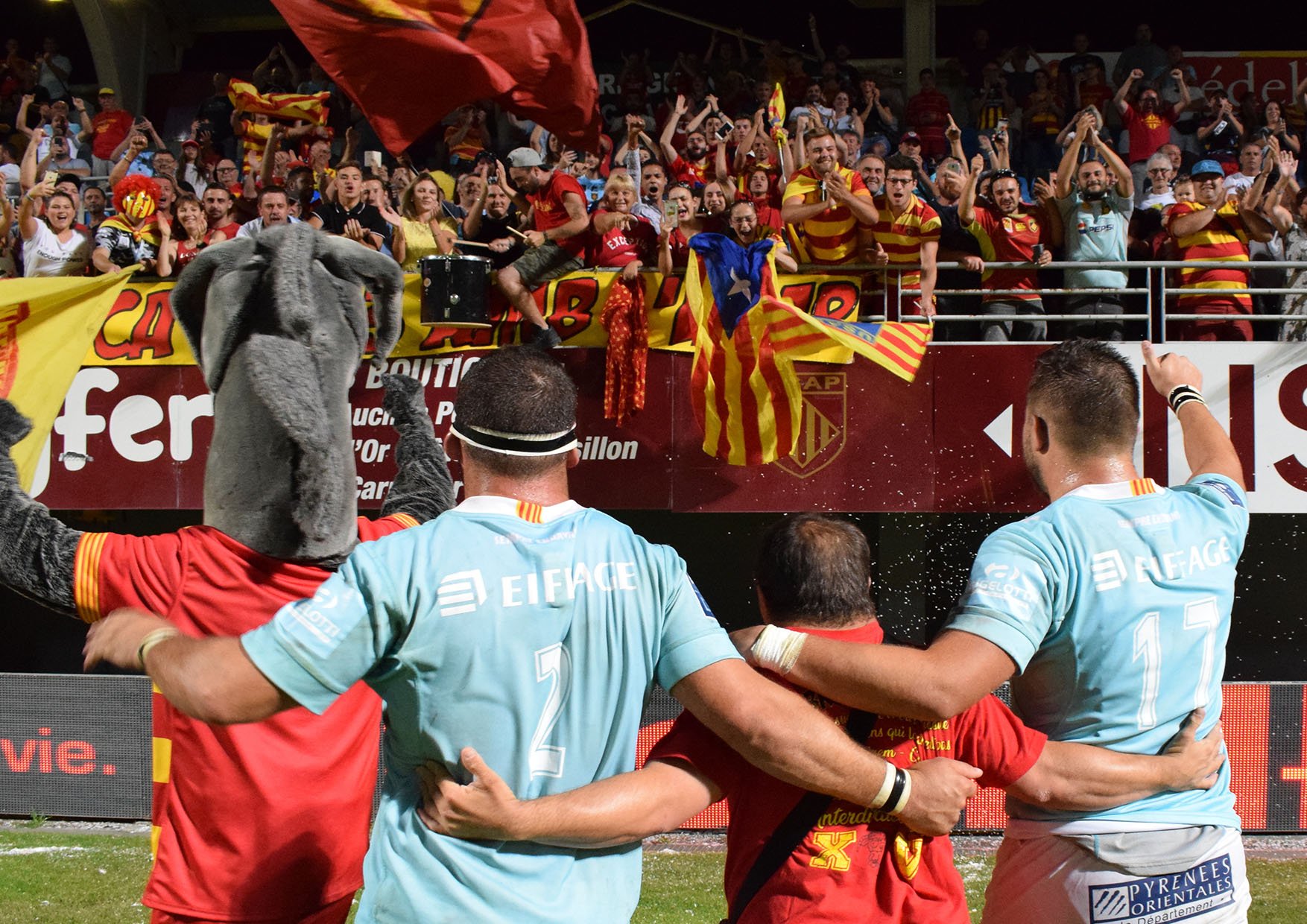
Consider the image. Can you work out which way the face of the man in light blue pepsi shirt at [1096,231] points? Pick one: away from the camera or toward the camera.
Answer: toward the camera

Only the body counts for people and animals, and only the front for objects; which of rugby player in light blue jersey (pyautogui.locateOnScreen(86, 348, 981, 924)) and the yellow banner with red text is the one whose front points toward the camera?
the yellow banner with red text

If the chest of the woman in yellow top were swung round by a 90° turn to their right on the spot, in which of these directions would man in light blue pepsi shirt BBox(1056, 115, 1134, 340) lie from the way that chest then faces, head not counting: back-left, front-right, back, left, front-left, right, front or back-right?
back

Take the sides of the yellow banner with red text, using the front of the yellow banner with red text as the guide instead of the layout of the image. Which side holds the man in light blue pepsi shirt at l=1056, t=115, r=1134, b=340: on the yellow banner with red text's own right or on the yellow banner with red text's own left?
on the yellow banner with red text's own left

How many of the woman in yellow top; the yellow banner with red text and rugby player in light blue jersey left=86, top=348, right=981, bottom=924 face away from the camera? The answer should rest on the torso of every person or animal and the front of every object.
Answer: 1

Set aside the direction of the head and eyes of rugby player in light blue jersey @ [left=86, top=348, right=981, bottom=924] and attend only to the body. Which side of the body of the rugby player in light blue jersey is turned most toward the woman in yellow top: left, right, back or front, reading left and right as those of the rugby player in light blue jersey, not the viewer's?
front

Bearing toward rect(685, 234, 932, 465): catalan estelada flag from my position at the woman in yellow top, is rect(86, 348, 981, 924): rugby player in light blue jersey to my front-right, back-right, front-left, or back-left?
front-right

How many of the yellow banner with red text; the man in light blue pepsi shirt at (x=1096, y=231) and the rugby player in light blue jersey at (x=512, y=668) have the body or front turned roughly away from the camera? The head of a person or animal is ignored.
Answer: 1

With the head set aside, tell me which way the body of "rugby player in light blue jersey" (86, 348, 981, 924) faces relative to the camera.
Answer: away from the camera

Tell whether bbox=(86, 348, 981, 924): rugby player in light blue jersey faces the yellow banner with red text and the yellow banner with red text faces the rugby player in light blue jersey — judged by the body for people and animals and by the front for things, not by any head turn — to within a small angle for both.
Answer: yes

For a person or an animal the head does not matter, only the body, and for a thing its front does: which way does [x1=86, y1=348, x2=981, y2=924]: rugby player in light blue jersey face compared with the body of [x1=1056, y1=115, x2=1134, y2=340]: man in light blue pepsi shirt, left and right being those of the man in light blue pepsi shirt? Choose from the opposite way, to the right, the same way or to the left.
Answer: the opposite way

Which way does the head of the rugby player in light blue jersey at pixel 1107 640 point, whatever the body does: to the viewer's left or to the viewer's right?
to the viewer's left

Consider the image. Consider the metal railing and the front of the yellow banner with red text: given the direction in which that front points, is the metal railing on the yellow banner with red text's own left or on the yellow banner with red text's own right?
on the yellow banner with red text's own left

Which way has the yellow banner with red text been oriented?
toward the camera

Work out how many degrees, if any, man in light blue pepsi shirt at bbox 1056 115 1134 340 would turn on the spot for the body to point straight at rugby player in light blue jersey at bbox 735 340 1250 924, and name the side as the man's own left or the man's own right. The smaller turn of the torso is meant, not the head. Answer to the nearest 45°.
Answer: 0° — they already face them

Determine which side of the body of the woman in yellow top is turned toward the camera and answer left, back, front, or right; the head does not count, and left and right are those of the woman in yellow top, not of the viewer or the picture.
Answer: front

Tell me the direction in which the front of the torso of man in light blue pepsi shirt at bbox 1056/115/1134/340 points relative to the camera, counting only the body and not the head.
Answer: toward the camera

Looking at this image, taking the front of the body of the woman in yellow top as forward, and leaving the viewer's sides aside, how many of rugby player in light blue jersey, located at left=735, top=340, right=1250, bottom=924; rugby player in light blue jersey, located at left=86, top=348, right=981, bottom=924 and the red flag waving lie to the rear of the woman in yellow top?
0
